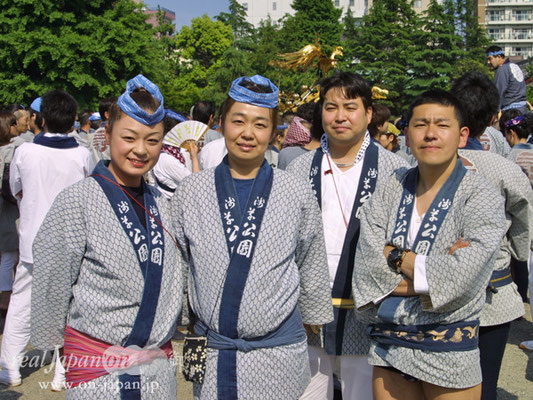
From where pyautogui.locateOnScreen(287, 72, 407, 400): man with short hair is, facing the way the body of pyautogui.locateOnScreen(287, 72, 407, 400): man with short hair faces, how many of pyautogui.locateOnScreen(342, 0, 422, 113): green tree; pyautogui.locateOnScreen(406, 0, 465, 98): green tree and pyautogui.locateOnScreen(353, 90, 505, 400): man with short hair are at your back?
2

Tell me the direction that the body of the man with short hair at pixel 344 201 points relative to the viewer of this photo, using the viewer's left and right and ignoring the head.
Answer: facing the viewer

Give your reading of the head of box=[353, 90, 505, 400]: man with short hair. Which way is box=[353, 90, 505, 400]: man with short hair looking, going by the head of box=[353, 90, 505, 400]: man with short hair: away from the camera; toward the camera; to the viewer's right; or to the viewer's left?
toward the camera

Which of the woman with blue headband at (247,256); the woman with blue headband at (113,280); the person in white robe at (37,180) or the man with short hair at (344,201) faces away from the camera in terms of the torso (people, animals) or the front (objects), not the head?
the person in white robe

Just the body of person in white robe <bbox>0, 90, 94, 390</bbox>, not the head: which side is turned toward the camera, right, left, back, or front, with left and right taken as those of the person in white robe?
back

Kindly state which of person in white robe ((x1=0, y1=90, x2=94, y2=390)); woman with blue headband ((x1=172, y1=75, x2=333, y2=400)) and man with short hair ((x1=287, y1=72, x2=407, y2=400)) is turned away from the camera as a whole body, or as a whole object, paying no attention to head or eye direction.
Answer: the person in white robe

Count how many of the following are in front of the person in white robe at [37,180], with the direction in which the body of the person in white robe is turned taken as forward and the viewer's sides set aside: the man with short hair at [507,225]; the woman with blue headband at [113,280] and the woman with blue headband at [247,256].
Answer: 0

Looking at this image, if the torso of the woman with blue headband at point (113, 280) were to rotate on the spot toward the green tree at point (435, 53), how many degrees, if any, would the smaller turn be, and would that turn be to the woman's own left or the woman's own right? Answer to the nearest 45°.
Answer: approximately 90° to the woman's own left

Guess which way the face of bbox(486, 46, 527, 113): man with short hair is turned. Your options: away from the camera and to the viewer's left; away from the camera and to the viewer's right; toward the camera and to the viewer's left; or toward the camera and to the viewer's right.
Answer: toward the camera and to the viewer's left

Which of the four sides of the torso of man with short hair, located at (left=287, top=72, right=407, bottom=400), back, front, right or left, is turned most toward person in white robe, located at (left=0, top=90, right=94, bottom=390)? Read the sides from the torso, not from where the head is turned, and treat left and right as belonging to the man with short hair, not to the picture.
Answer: right

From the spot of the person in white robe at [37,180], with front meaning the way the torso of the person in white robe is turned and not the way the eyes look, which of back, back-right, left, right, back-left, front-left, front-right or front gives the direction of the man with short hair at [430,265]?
back-right

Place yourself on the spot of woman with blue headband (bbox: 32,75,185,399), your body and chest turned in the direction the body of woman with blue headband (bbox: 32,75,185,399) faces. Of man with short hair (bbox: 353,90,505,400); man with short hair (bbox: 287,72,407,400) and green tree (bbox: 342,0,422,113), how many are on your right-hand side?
0

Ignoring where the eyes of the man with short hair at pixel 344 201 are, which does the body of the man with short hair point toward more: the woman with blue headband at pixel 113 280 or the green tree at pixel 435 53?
the woman with blue headband

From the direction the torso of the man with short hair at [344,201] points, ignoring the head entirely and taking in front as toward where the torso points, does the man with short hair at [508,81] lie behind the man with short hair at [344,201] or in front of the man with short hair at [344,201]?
behind

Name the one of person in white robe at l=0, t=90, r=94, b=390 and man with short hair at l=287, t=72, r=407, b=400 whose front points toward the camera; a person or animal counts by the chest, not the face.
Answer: the man with short hair

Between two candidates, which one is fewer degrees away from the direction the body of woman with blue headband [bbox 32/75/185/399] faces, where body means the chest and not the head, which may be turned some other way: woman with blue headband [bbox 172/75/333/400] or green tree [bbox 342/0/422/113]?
the woman with blue headband

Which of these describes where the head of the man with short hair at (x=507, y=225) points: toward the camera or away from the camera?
away from the camera

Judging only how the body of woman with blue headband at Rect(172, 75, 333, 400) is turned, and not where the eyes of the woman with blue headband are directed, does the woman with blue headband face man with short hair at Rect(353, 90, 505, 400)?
no

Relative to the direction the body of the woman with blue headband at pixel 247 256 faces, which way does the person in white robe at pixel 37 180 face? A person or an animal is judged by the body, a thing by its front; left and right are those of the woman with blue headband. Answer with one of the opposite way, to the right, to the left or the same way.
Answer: the opposite way

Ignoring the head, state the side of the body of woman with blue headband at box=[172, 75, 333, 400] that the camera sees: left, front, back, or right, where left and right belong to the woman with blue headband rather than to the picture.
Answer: front

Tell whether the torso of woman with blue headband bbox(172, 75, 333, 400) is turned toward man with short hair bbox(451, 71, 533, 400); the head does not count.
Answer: no

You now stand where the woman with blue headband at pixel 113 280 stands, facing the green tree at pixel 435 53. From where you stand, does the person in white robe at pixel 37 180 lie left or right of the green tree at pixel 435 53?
left

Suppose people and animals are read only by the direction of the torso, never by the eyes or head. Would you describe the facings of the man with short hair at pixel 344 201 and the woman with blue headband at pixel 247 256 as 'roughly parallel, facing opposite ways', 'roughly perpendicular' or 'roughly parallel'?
roughly parallel

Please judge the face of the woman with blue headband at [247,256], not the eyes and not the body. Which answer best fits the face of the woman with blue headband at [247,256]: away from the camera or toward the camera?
toward the camera
